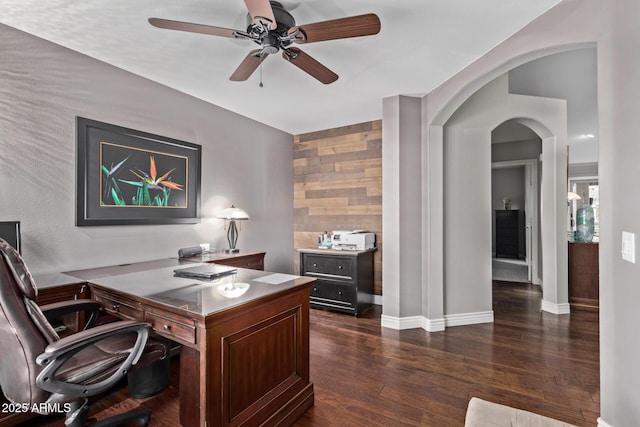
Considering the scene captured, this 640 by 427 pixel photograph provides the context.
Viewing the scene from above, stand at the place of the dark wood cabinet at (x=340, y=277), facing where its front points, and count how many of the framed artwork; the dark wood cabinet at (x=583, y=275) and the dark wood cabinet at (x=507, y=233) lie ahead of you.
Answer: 1

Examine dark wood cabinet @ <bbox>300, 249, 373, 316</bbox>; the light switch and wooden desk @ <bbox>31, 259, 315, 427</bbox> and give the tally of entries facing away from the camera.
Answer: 0

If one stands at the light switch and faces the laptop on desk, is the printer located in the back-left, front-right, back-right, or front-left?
front-right

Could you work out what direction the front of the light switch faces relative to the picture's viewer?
facing the viewer and to the left of the viewer

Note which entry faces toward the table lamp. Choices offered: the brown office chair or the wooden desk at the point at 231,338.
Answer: the brown office chair

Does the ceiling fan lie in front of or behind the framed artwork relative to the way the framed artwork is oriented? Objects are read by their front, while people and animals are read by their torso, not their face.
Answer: in front

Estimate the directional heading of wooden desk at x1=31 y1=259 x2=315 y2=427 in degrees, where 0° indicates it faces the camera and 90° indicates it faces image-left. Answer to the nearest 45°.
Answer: approximately 45°

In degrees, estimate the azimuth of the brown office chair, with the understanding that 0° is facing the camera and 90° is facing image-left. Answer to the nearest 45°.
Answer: approximately 225°

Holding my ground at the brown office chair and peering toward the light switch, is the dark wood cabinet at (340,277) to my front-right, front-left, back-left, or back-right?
front-left

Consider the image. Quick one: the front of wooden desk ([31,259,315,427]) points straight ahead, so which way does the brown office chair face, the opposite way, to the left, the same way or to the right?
the opposite way

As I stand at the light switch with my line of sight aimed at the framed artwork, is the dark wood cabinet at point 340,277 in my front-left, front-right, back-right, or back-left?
front-right

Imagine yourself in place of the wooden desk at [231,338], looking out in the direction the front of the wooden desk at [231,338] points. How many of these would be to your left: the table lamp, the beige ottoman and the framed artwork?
1

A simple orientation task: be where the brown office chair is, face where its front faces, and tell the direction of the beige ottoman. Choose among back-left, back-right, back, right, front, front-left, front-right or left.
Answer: right

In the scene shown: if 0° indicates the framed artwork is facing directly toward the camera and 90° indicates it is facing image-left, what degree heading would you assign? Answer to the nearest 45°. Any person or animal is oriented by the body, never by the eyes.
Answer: approximately 315°

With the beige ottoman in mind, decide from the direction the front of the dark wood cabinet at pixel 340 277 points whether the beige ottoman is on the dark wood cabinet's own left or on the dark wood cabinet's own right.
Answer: on the dark wood cabinet's own left
